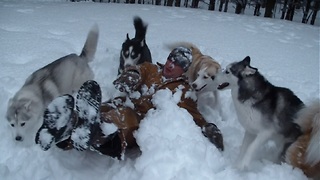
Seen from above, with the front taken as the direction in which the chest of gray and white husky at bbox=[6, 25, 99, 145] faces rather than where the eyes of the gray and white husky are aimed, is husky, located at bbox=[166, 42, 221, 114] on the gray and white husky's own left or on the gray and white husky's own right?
on the gray and white husky's own left

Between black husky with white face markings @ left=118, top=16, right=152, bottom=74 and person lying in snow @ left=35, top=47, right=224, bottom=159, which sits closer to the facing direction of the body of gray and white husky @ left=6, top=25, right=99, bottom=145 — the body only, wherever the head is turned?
the person lying in snow

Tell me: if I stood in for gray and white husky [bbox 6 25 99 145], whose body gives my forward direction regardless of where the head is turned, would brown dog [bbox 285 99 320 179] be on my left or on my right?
on my left

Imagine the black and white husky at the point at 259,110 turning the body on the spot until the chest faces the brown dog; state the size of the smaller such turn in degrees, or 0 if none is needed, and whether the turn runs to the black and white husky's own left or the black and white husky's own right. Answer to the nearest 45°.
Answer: approximately 90° to the black and white husky's own left

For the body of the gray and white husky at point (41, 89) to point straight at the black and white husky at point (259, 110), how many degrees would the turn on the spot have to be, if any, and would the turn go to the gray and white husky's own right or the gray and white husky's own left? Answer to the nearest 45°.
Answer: approximately 90° to the gray and white husky's own left

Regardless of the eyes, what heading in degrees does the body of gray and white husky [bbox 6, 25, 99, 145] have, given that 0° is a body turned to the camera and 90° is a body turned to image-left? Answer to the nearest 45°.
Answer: approximately 45°

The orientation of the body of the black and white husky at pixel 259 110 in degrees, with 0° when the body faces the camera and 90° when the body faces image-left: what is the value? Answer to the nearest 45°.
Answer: approximately 45°

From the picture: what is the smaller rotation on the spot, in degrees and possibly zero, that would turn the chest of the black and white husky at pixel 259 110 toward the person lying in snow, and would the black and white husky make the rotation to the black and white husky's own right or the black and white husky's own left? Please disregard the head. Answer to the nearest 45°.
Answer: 0° — it already faces them

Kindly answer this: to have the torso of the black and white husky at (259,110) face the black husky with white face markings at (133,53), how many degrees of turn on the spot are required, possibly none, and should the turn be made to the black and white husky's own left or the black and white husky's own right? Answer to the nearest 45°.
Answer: approximately 90° to the black and white husky's own right
